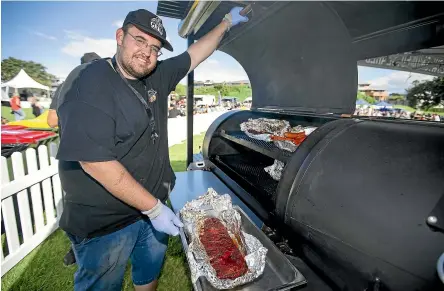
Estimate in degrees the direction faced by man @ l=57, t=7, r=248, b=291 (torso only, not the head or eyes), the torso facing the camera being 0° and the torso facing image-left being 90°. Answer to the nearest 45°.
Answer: approximately 315°

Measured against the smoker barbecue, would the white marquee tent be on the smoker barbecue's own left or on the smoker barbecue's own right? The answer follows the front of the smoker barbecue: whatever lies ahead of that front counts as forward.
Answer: on the smoker barbecue's own right

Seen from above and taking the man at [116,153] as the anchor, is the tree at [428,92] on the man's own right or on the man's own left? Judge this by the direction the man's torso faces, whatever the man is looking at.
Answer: on the man's own left

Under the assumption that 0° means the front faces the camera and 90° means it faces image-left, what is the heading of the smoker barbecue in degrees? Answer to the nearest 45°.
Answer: approximately 45°

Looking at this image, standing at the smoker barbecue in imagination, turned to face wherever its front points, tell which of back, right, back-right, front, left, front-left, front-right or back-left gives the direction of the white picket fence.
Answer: front-right

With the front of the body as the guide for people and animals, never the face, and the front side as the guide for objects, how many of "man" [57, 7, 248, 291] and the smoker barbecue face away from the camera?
0

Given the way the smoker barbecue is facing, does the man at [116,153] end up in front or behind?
in front

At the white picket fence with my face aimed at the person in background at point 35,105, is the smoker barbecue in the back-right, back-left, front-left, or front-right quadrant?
back-right

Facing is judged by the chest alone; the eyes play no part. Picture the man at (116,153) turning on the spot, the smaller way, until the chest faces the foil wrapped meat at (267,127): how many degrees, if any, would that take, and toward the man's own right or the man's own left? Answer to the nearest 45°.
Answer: approximately 90° to the man's own left

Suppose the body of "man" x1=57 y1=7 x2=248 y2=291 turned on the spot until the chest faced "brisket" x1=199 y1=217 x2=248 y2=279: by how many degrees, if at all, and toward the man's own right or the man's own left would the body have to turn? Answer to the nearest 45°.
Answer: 0° — they already face it

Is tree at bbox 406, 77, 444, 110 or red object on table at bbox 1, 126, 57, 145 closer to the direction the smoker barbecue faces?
the red object on table
